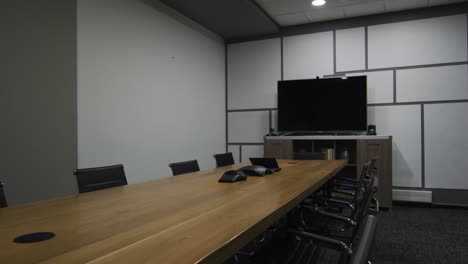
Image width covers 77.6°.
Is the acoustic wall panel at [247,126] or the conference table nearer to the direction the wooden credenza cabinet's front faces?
the conference table

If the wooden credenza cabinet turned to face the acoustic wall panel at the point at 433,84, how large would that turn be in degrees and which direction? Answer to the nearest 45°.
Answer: approximately 90° to its left

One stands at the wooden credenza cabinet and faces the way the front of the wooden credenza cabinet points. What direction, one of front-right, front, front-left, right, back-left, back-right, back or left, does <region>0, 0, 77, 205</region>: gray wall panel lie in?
front-right

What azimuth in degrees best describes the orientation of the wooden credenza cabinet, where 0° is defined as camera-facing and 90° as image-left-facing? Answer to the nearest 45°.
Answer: approximately 0°

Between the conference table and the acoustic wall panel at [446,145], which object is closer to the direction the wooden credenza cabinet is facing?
the conference table

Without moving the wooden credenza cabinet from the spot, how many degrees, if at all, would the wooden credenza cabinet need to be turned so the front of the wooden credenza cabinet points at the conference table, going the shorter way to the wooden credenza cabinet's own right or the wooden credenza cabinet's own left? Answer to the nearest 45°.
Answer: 0° — it already faces it

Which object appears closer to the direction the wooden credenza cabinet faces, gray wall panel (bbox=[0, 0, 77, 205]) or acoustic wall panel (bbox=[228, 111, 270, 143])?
the gray wall panel

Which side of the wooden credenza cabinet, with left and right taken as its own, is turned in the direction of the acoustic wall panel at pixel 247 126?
right
